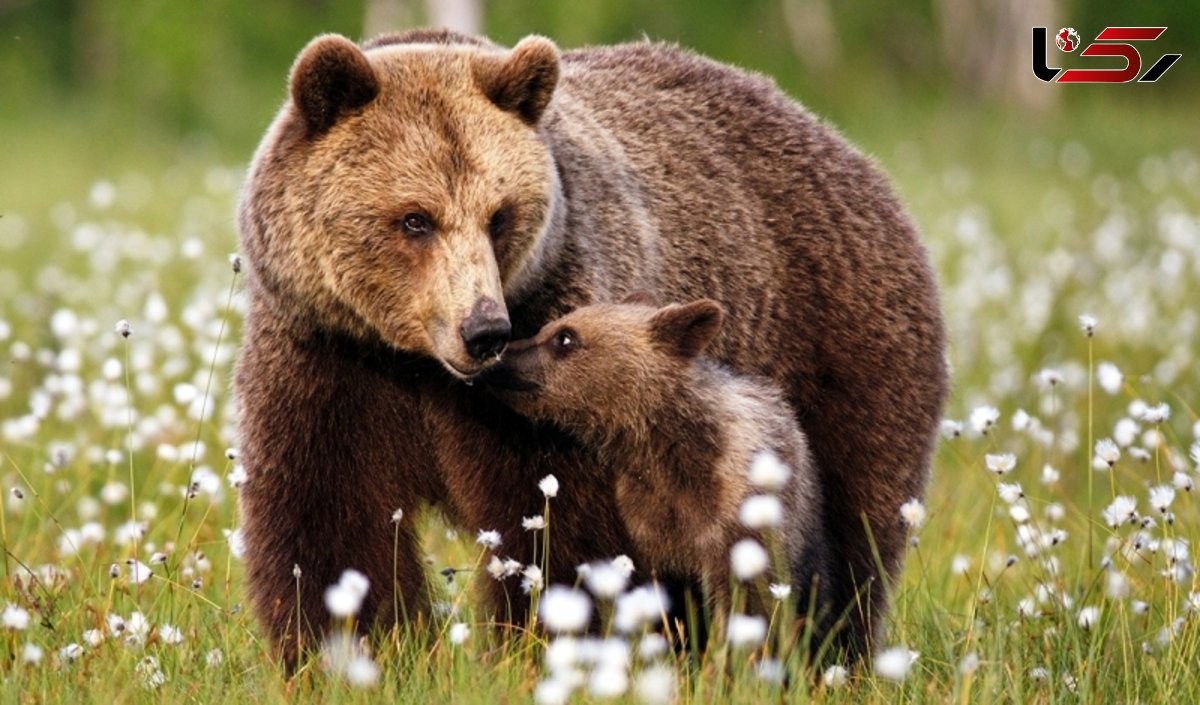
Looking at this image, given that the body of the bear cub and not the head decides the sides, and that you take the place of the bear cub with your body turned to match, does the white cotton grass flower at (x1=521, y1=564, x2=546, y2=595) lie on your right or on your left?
on your left

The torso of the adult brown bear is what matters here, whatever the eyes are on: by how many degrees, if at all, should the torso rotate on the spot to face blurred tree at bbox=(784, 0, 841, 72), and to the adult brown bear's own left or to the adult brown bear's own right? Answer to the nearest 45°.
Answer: approximately 135° to the adult brown bear's own right

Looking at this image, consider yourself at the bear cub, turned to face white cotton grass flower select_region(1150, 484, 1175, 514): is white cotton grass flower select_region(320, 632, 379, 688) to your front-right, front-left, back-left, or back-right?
back-right

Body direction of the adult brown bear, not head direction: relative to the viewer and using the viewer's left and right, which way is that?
facing the viewer and to the left of the viewer

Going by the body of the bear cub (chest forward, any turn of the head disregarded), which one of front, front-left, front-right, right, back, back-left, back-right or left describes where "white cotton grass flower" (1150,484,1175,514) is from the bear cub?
back

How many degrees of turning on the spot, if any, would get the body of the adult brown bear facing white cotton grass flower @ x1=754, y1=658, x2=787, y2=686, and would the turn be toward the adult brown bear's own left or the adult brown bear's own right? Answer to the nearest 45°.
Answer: approximately 90° to the adult brown bear's own left

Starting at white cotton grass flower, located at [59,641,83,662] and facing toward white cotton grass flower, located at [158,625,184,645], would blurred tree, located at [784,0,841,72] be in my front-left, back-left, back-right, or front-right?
front-left

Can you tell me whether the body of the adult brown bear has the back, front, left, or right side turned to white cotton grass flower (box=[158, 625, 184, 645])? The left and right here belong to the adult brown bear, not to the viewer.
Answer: front

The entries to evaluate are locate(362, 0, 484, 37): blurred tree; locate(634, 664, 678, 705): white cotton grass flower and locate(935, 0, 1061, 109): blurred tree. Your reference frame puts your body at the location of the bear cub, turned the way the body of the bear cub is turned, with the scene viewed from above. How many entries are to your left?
1

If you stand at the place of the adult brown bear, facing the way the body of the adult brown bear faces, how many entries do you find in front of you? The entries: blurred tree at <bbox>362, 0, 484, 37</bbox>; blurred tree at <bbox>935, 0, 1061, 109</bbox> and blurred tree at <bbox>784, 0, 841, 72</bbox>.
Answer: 0

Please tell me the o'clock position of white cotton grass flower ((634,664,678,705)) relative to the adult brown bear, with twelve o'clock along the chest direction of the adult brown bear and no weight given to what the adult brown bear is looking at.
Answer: The white cotton grass flower is roughly at 10 o'clock from the adult brown bear.

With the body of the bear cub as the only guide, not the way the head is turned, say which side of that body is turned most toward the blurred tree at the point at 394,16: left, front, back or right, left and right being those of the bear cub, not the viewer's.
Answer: right

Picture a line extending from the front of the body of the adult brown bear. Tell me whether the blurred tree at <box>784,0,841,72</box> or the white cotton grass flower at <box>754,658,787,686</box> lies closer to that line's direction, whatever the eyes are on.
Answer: the white cotton grass flower

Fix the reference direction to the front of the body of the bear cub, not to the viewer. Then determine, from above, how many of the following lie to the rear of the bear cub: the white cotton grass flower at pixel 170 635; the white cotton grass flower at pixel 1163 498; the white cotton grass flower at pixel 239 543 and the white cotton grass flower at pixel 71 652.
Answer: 1

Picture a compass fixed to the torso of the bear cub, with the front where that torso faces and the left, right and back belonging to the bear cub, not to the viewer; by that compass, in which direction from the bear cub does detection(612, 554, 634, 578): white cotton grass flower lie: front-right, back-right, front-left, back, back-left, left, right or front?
left

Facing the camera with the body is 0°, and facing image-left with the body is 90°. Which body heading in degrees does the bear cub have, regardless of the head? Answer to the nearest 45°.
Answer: approximately 90°
